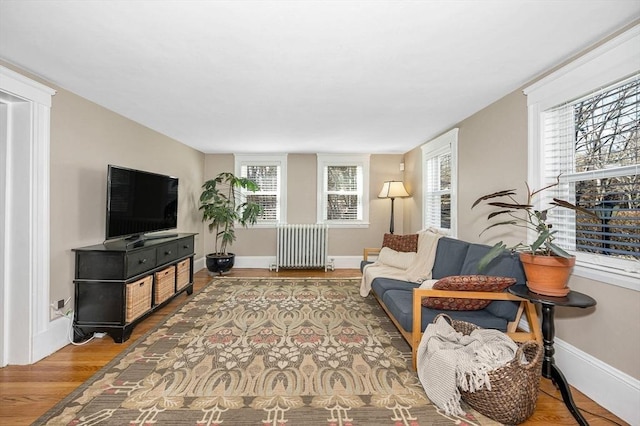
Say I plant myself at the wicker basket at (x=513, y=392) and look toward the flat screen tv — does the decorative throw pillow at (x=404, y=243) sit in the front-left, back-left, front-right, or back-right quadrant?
front-right

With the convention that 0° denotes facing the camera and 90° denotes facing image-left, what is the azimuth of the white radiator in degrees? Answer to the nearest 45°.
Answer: approximately 0°

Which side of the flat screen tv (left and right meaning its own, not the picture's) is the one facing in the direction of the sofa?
front

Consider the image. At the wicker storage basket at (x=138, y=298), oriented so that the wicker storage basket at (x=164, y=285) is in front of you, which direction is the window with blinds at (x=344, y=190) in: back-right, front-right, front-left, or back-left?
front-right

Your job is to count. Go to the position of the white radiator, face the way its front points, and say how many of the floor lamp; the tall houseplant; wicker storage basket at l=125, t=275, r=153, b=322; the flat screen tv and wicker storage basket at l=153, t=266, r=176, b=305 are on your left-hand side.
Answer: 1

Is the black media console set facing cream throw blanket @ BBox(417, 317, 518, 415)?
yes

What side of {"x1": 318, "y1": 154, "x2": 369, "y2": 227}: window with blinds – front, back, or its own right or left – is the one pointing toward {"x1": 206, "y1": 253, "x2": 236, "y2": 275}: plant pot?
right

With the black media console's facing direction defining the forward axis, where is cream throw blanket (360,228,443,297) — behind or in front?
in front

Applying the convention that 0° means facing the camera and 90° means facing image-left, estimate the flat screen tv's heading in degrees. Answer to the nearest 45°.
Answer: approximately 315°

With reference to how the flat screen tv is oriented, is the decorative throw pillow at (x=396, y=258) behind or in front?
in front

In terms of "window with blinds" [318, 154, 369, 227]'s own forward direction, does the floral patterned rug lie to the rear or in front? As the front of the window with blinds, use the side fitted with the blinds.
in front

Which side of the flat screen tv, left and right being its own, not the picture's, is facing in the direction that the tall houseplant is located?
left

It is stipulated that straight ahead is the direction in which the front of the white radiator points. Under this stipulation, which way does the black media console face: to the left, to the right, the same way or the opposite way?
to the left

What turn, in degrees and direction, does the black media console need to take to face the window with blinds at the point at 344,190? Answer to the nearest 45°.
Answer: approximately 45° to its left

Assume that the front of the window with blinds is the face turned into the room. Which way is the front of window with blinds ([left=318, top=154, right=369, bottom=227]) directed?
toward the camera

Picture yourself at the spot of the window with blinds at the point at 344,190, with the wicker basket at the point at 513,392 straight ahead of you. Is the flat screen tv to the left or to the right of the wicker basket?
right

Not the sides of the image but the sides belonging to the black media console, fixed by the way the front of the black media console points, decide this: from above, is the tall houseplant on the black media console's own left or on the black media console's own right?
on the black media console's own left
